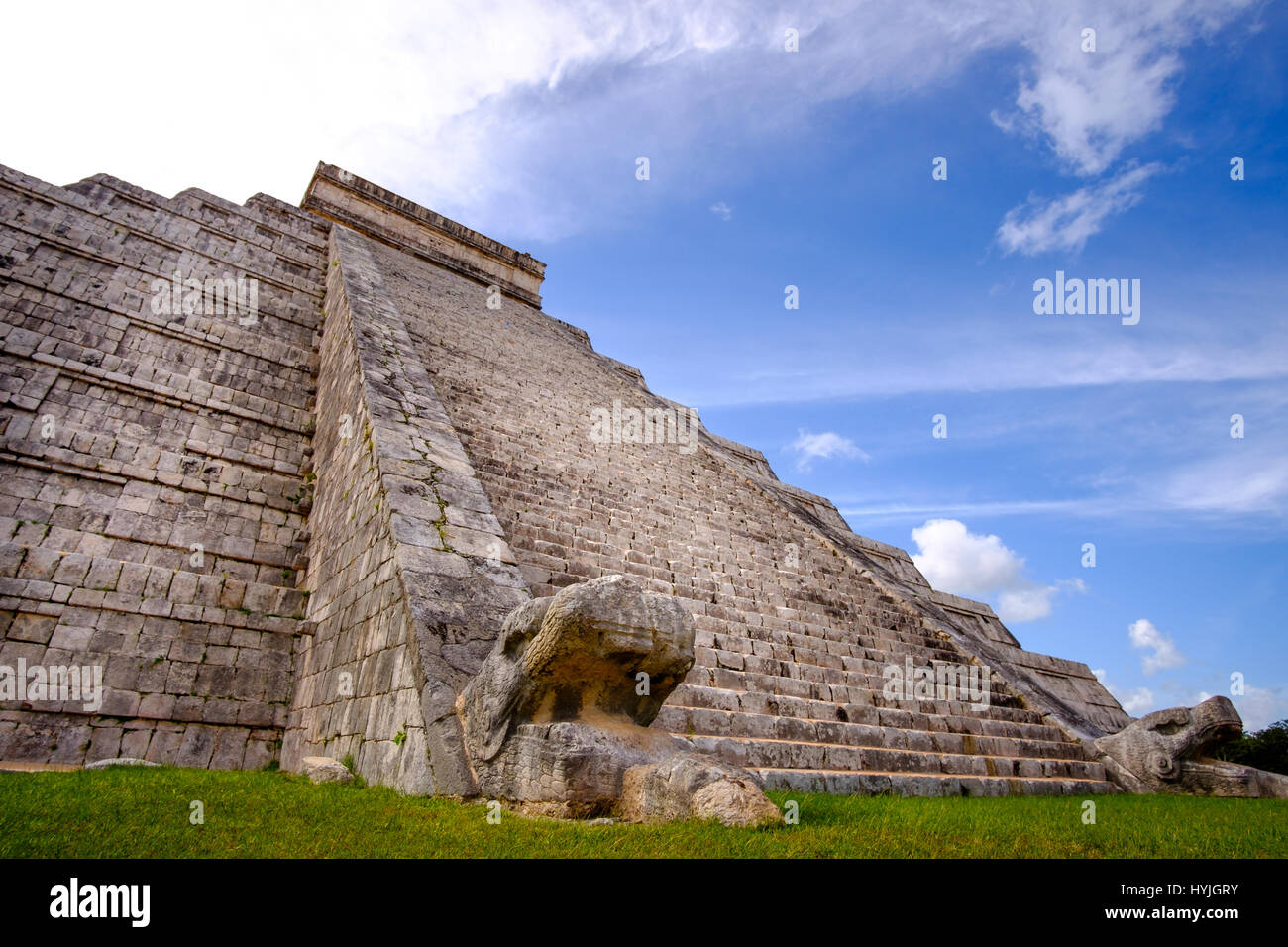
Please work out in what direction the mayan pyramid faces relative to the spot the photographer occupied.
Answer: facing the viewer and to the right of the viewer
